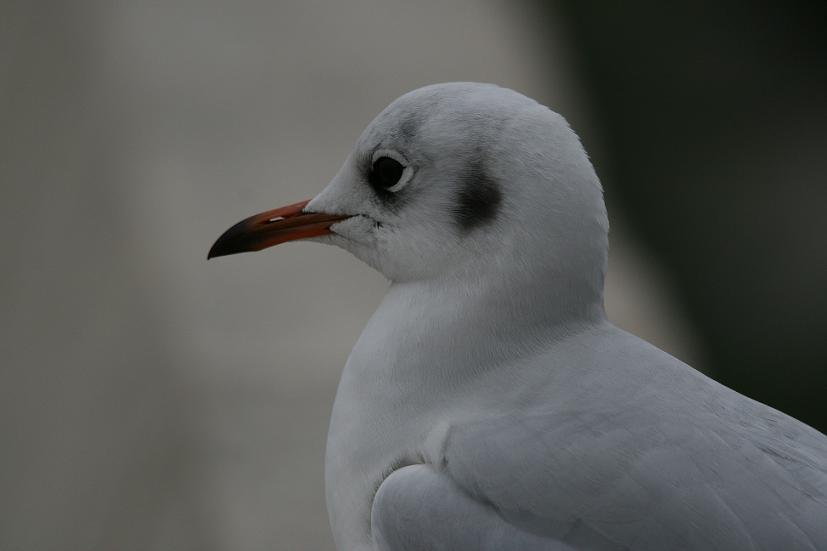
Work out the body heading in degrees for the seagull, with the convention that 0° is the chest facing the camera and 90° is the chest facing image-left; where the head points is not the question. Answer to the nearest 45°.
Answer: approximately 90°
